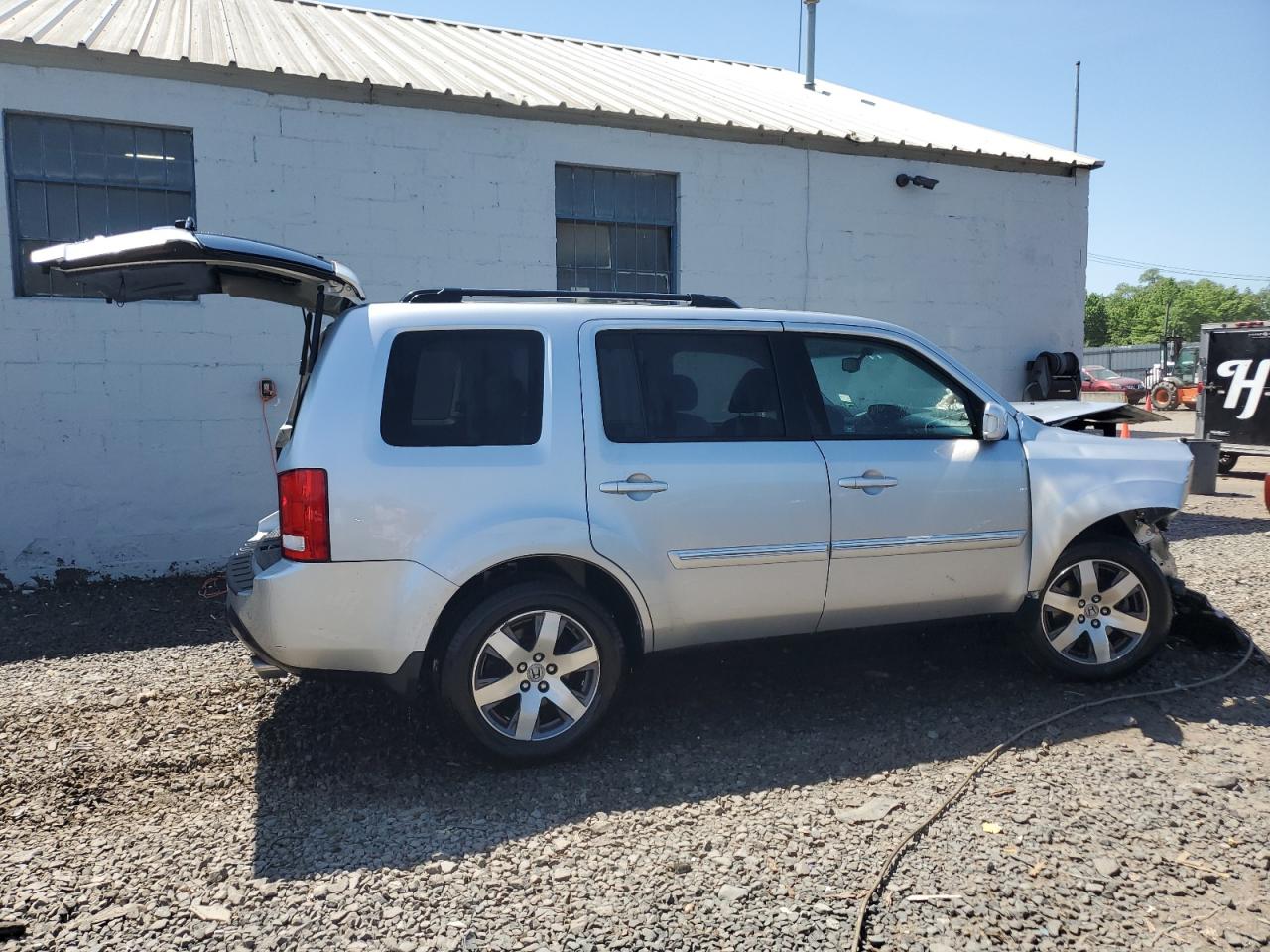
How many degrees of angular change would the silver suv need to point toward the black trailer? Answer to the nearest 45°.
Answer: approximately 45° to its left

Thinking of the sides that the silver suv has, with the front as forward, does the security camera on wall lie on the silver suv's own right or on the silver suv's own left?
on the silver suv's own left

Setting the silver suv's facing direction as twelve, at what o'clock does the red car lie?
The red car is roughly at 10 o'clock from the silver suv.

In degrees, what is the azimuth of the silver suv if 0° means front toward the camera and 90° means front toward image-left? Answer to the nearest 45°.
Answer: approximately 270°

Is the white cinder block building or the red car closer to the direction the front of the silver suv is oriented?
the red car

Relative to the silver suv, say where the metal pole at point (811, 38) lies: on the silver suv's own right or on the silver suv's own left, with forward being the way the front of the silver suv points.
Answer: on the silver suv's own left

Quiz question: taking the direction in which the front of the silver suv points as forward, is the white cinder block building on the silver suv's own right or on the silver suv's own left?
on the silver suv's own left
